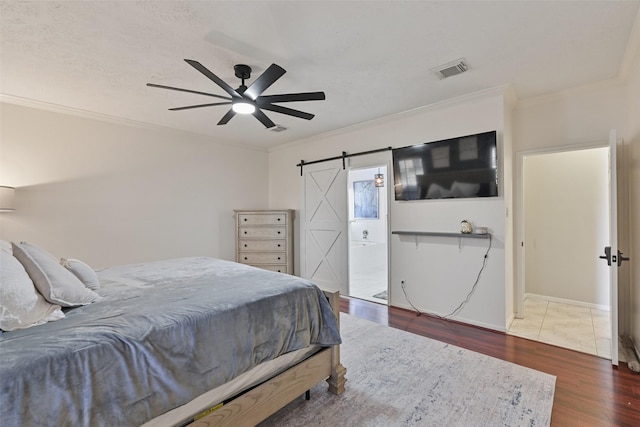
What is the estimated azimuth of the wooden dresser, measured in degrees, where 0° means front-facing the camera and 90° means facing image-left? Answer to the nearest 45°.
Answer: approximately 0°

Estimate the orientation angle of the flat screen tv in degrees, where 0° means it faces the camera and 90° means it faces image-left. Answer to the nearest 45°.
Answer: approximately 45°

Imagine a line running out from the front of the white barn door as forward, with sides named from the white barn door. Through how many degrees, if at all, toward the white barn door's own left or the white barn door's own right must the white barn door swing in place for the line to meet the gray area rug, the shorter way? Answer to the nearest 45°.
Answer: approximately 45° to the white barn door's own left

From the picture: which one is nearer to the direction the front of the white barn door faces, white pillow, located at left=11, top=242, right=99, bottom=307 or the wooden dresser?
the white pillow

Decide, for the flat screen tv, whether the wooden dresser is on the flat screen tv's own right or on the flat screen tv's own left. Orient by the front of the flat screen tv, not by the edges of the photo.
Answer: on the flat screen tv's own right

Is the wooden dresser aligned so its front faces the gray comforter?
yes

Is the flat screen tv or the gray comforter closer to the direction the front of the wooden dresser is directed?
the gray comforter

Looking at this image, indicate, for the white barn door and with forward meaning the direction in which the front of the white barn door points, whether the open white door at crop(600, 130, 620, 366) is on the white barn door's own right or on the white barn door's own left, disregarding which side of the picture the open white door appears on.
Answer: on the white barn door's own left

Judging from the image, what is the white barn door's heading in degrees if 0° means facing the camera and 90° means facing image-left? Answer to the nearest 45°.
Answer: approximately 45°
